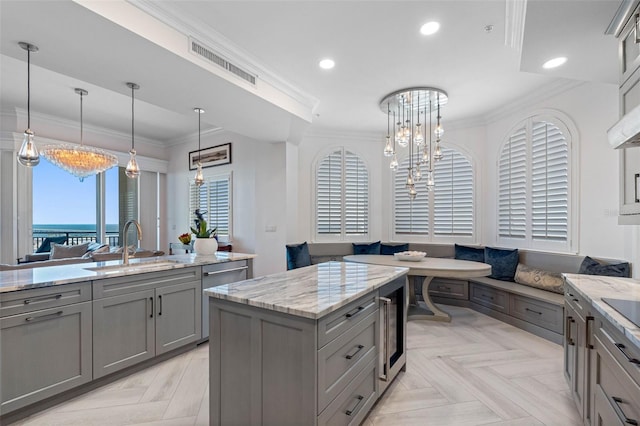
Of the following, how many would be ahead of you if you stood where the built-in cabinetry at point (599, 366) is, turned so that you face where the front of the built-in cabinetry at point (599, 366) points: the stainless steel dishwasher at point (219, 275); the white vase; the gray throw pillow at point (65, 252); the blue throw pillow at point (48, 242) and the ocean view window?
5

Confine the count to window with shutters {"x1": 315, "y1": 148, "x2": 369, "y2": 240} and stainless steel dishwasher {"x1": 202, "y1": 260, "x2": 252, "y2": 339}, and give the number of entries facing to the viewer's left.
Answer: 0

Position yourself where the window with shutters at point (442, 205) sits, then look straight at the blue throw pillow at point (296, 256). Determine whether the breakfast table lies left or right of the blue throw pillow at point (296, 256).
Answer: left

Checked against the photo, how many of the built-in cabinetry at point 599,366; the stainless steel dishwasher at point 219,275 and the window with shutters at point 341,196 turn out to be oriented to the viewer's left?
1

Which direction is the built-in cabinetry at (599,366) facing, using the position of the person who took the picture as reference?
facing to the left of the viewer

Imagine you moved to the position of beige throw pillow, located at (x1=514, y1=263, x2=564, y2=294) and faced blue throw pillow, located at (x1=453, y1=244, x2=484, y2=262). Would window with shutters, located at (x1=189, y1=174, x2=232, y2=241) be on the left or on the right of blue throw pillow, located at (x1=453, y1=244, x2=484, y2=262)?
left

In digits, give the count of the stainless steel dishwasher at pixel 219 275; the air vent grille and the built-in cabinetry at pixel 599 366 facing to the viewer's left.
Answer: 1

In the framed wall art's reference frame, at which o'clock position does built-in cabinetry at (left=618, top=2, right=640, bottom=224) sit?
The built-in cabinetry is roughly at 10 o'clock from the framed wall art.

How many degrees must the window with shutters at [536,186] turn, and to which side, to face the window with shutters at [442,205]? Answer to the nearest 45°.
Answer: approximately 45° to its right

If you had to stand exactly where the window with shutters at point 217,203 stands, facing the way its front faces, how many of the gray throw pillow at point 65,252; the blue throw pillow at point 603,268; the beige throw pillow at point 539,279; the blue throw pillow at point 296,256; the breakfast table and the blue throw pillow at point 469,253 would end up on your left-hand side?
5

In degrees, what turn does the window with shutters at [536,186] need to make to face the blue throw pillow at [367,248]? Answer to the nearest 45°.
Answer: approximately 45° to its right

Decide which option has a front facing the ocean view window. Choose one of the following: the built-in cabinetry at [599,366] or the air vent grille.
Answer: the built-in cabinetry

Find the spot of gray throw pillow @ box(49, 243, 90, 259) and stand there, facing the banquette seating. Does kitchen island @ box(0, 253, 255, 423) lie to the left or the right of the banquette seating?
right
